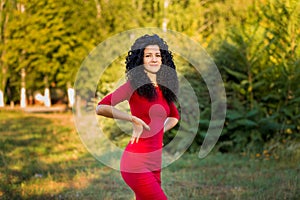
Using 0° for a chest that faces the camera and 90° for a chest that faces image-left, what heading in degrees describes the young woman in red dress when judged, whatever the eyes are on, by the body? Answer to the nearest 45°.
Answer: approximately 315°

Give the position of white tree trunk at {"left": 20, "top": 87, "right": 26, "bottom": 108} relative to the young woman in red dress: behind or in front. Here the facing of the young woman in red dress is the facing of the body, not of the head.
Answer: behind

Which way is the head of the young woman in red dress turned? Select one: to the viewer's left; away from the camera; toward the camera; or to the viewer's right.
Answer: toward the camera

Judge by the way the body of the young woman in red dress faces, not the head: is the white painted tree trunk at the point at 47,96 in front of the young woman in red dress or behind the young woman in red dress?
behind
